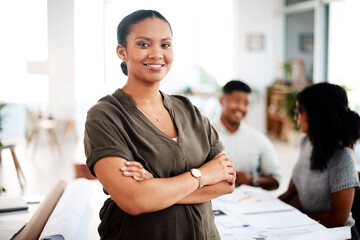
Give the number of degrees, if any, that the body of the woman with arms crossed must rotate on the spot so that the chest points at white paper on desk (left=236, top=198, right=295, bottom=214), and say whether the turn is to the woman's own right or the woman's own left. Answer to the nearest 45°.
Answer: approximately 90° to the woman's own left

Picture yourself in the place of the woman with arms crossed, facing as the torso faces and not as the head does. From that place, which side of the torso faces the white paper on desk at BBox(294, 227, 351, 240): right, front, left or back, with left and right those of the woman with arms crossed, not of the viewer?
left

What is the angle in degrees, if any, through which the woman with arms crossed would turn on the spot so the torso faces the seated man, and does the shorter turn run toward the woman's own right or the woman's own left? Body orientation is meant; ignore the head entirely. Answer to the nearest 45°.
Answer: approximately 135° to the woman's own left

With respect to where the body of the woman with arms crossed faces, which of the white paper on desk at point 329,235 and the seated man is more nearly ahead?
the white paper on desk

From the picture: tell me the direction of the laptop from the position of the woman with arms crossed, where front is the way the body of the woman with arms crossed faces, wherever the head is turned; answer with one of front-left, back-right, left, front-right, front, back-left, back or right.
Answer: back

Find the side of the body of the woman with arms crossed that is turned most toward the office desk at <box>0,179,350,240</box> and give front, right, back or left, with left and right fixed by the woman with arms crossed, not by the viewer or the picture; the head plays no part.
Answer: back

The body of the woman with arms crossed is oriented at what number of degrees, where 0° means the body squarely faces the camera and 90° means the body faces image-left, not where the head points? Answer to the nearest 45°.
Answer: approximately 315°
